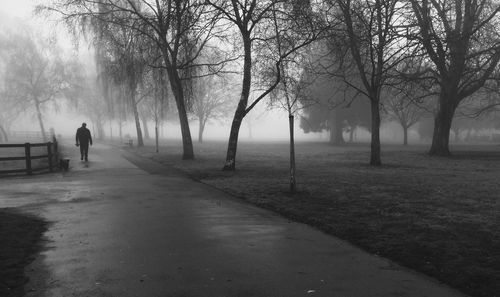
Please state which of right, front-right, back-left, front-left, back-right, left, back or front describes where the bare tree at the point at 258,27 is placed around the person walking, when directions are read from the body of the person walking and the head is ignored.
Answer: back-right

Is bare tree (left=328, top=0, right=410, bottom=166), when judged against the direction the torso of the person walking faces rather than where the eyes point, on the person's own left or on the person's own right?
on the person's own right

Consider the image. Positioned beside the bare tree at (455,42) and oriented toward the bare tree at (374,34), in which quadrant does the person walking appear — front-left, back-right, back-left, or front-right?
front-right

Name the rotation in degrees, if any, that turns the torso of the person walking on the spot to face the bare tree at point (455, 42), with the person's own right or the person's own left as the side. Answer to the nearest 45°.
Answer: approximately 90° to the person's own right

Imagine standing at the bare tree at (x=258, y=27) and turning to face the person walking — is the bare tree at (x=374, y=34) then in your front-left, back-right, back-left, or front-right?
back-right

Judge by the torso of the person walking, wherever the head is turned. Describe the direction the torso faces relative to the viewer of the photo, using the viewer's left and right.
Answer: facing away from the viewer
